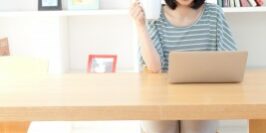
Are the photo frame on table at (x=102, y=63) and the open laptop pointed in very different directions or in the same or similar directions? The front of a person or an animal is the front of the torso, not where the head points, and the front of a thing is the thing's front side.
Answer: very different directions

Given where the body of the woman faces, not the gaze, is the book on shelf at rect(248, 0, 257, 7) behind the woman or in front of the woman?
behind

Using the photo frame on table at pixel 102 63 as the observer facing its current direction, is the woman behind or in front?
in front

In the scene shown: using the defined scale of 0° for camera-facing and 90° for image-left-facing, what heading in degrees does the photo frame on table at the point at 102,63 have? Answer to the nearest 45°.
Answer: approximately 0°

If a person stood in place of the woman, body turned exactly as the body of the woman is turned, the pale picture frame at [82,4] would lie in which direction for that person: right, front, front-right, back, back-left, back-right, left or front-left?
back-right

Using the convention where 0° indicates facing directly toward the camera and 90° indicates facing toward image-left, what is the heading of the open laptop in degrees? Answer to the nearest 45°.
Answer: approximately 180°

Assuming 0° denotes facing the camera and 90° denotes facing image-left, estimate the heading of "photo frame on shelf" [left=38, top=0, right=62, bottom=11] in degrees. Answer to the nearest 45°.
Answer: approximately 0°

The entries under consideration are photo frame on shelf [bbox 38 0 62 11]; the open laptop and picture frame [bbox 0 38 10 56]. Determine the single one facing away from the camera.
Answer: the open laptop
